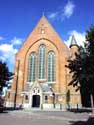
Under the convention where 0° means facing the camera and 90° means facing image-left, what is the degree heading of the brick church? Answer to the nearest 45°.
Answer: approximately 0°

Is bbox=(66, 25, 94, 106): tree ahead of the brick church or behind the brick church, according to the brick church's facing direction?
ahead

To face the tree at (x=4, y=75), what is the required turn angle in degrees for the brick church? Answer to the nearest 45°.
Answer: approximately 45° to its right
